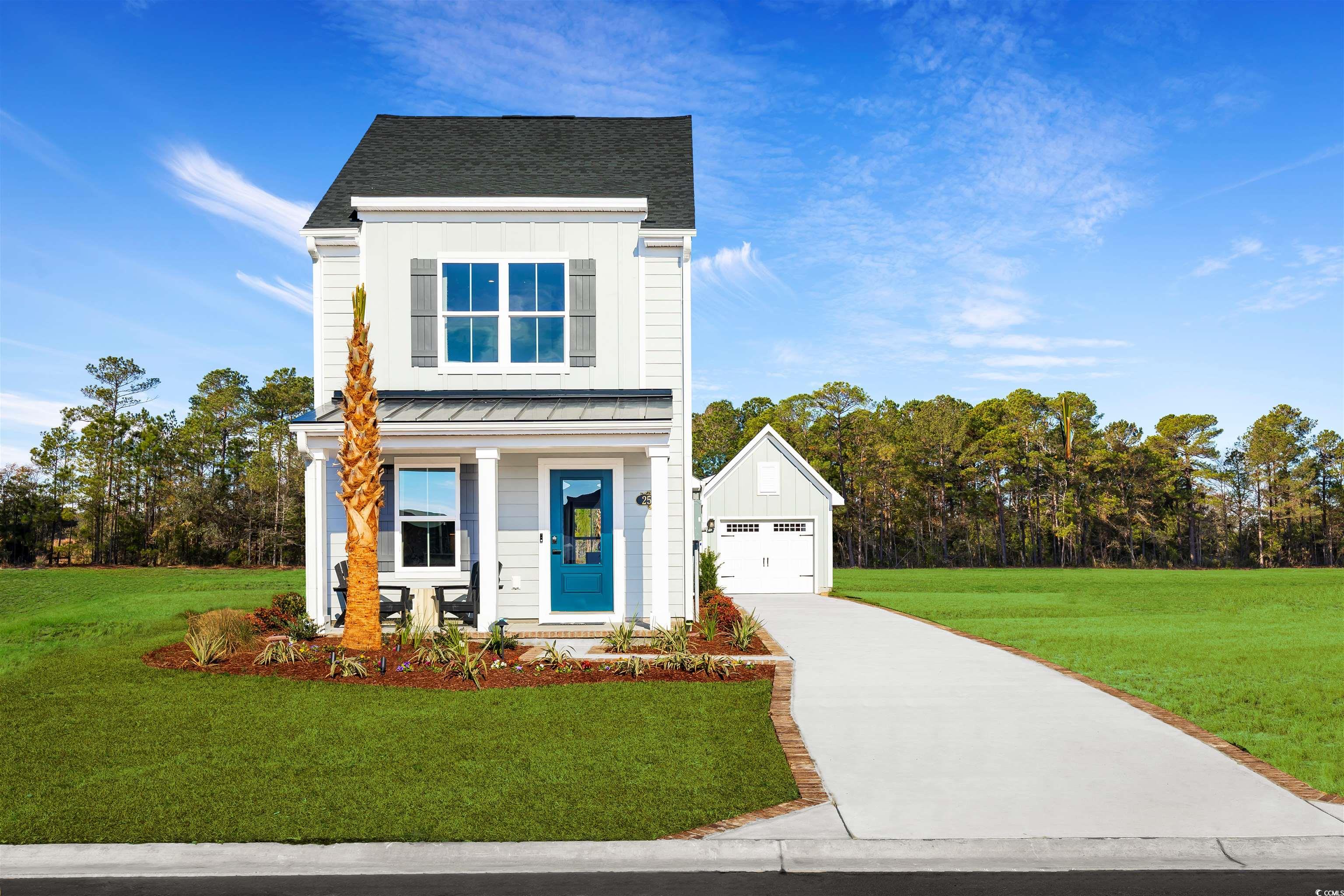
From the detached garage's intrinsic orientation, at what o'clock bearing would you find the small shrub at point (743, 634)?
The small shrub is roughly at 12 o'clock from the detached garage.

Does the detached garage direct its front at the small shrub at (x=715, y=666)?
yes

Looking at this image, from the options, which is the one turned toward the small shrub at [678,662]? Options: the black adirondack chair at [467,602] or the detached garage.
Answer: the detached garage

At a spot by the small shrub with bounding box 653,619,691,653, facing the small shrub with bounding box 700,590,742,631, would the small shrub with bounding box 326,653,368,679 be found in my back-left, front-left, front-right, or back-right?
back-left

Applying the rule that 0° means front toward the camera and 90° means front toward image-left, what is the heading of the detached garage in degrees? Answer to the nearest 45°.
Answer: approximately 0°

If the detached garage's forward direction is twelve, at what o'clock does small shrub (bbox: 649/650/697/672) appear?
The small shrub is roughly at 12 o'clock from the detached garage.

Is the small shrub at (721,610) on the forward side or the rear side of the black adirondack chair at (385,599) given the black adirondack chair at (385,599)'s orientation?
on the forward side

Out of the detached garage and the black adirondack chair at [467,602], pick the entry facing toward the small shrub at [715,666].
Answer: the detached garage

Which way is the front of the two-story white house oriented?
toward the camera
